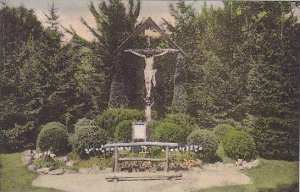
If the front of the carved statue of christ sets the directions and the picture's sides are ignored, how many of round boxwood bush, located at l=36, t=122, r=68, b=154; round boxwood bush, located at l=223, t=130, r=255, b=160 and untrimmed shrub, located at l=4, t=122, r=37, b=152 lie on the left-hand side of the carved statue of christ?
1

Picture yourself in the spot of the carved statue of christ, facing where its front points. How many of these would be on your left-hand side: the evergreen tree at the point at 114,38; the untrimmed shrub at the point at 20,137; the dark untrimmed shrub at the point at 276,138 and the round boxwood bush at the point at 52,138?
1

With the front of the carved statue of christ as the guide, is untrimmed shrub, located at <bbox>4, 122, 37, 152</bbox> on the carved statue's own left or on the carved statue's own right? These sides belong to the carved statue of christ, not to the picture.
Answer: on the carved statue's own right

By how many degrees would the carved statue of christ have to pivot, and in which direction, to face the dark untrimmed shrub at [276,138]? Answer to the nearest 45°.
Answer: approximately 90° to its left

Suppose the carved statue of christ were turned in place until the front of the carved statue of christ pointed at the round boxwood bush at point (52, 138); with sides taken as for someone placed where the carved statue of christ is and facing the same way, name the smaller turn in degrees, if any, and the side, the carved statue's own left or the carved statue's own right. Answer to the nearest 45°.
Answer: approximately 90° to the carved statue's own right

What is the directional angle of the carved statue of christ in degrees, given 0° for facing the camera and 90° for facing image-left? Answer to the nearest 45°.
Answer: approximately 0°
